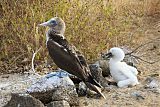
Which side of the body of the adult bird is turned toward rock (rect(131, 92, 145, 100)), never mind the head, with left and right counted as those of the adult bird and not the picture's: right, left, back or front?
back

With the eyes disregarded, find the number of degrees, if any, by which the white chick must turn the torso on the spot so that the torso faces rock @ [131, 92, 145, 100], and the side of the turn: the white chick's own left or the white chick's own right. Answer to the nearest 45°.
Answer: approximately 135° to the white chick's own left

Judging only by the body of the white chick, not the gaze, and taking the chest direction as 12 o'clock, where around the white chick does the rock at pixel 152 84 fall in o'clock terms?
The rock is roughly at 6 o'clock from the white chick.

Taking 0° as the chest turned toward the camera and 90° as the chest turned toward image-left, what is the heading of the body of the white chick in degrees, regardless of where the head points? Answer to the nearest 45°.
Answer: approximately 90°

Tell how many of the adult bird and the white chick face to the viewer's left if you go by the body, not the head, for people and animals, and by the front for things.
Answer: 2

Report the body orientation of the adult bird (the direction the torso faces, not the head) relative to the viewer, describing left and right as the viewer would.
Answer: facing to the left of the viewer

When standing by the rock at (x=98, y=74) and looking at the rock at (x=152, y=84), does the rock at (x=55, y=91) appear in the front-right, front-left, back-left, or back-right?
back-right
